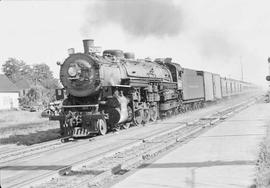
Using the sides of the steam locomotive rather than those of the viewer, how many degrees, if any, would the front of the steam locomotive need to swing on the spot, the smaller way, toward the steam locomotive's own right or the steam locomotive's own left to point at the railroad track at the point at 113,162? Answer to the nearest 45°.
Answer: approximately 45° to the steam locomotive's own left

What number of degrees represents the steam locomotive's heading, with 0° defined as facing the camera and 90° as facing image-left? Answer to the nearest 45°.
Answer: approximately 45°
